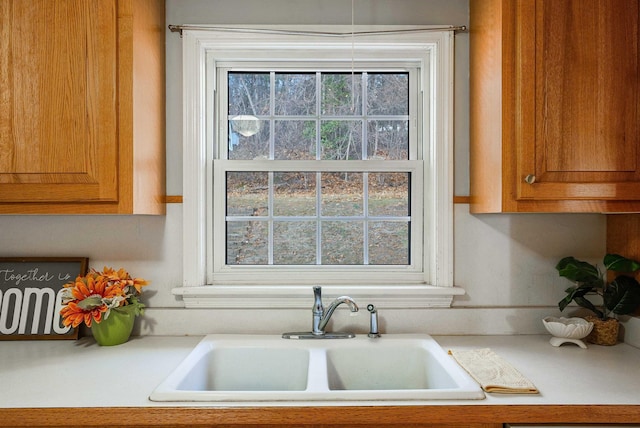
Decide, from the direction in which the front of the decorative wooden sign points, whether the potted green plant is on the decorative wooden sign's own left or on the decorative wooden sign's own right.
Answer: on the decorative wooden sign's own left

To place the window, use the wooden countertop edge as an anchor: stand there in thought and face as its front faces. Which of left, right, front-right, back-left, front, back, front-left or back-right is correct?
back

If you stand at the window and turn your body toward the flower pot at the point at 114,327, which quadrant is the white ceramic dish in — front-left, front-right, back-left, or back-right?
back-left

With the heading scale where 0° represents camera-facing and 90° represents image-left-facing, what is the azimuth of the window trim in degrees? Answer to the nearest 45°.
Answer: approximately 0°

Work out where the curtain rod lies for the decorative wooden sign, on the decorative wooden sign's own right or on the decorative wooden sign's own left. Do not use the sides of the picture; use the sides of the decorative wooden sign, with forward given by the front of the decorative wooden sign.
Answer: on the decorative wooden sign's own left

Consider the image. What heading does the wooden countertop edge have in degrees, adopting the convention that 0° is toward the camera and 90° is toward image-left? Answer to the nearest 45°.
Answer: approximately 0°
